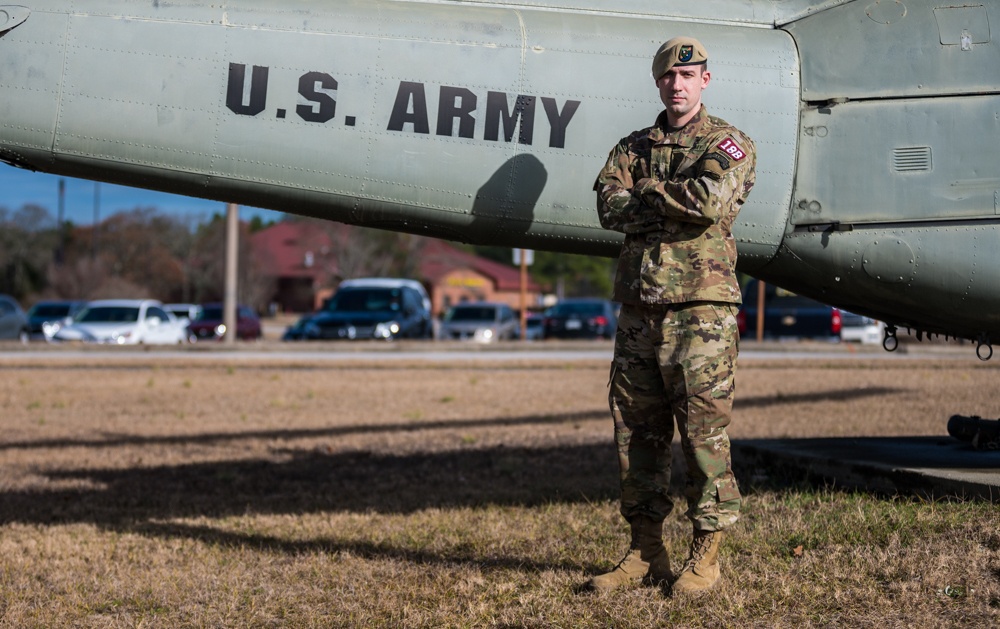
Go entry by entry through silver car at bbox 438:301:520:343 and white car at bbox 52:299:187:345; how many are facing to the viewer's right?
0

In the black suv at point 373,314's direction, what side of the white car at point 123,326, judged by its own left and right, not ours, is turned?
left

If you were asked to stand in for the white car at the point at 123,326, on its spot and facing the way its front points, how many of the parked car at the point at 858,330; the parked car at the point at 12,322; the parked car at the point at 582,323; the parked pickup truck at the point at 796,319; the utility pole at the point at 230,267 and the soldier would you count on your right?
1

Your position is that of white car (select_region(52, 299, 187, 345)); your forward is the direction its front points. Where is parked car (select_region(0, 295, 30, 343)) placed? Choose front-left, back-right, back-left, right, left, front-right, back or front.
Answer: right

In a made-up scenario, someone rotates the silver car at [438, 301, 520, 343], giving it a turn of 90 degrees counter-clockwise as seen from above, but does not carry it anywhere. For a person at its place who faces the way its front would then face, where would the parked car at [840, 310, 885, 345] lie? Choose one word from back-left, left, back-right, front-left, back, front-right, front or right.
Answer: front-left

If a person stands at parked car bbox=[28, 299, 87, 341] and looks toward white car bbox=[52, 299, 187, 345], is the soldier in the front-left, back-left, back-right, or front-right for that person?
front-right

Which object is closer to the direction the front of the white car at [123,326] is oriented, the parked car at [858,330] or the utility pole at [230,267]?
the utility pole

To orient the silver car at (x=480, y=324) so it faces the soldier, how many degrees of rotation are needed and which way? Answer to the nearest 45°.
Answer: approximately 45° to its left

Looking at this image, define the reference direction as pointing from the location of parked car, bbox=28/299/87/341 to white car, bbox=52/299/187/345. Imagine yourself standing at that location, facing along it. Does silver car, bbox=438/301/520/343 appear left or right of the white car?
left

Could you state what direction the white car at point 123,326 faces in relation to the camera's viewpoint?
facing the viewer and to the left of the viewer

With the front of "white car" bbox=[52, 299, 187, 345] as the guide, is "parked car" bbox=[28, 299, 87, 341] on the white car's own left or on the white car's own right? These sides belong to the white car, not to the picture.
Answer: on the white car's own right

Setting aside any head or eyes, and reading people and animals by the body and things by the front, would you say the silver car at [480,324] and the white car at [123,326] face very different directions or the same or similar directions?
same or similar directions

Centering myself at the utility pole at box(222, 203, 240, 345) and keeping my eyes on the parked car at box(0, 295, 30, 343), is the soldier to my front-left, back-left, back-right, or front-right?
back-left
